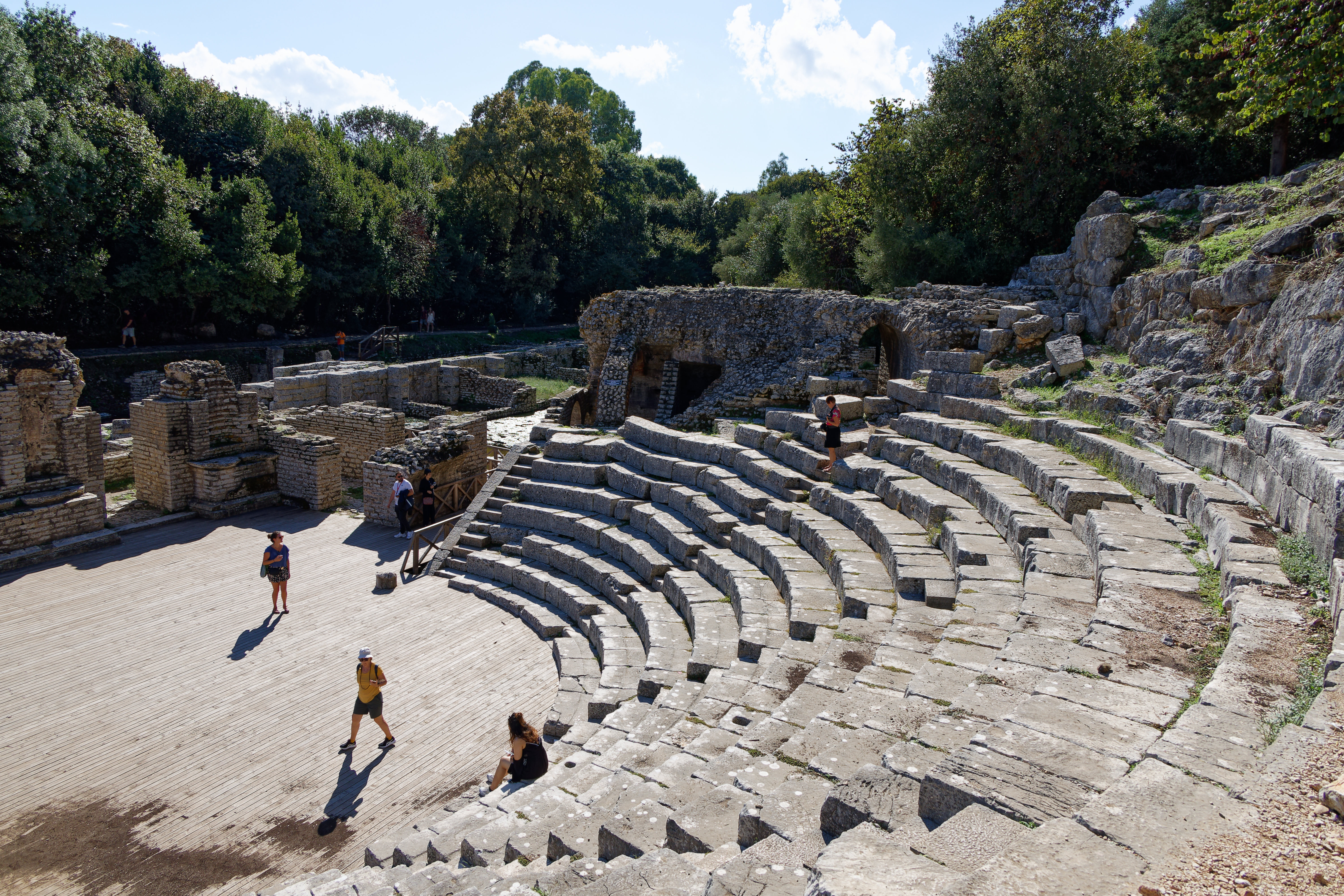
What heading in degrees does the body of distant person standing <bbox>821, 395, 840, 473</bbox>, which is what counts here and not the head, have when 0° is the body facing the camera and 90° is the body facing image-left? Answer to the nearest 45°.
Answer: approximately 90°

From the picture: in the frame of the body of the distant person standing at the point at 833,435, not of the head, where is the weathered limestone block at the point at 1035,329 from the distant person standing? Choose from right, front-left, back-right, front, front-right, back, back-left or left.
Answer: back-right

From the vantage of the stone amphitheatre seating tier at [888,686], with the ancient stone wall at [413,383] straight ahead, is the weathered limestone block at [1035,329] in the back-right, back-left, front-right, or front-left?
front-right

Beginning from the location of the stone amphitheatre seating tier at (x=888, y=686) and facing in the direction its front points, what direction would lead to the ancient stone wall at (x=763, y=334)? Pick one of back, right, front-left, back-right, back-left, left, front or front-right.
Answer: right

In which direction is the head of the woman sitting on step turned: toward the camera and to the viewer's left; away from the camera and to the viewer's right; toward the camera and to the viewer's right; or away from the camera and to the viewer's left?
away from the camera and to the viewer's left

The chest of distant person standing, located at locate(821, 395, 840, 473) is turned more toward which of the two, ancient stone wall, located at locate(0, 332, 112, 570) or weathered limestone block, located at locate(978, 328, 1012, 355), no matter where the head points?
the ancient stone wall

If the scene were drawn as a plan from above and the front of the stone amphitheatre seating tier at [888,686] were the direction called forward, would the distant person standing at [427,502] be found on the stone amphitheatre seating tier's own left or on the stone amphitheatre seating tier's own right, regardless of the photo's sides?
on the stone amphitheatre seating tier's own right

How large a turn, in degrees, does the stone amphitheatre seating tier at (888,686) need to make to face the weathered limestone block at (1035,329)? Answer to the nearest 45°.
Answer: approximately 90° to its right

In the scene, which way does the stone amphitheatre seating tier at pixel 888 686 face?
to the viewer's left
